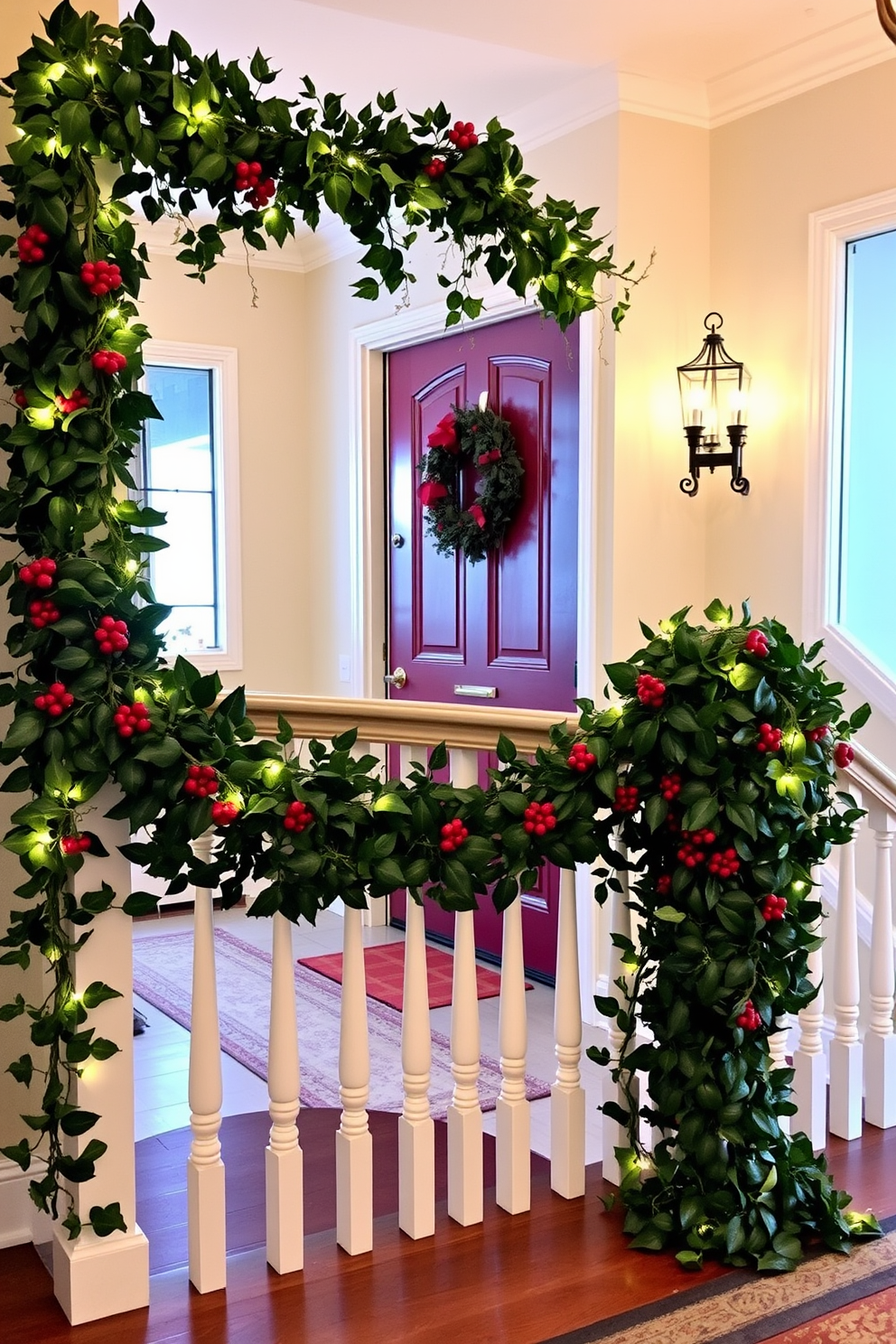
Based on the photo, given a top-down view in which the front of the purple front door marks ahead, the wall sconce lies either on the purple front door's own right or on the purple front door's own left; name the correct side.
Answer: on the purple front door's own left

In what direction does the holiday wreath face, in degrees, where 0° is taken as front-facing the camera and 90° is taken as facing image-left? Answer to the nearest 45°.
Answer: approximately 45°

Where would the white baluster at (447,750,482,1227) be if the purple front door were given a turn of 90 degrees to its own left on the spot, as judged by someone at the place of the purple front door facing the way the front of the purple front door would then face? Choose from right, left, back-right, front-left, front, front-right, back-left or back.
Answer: front-right

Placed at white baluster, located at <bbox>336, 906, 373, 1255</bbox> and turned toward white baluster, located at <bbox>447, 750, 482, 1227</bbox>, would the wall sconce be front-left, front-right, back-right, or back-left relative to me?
front-left

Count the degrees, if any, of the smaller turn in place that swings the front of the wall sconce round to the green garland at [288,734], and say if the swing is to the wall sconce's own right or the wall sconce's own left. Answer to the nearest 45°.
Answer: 0° — it already faces it

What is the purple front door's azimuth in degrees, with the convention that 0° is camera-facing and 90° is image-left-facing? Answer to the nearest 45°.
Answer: approximately 45°

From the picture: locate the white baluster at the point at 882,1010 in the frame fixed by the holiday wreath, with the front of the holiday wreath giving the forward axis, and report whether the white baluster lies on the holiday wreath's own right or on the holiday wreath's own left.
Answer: on the holiday wreath's own left

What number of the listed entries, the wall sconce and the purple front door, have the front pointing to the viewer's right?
0

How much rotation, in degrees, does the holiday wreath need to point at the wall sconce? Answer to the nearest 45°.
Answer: approximately 90° to its left

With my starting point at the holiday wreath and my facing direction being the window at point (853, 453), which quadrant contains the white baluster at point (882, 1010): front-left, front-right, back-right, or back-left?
front-right

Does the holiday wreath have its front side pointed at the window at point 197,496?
no

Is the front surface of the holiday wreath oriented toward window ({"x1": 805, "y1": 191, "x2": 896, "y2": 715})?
no

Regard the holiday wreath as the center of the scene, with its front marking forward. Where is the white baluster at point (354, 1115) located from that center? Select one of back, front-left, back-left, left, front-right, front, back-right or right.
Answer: front-left

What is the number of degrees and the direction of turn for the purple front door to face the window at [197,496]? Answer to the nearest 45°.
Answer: approximately 90° to its right

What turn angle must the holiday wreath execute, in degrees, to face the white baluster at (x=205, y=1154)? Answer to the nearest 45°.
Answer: approximately 45° to its left
